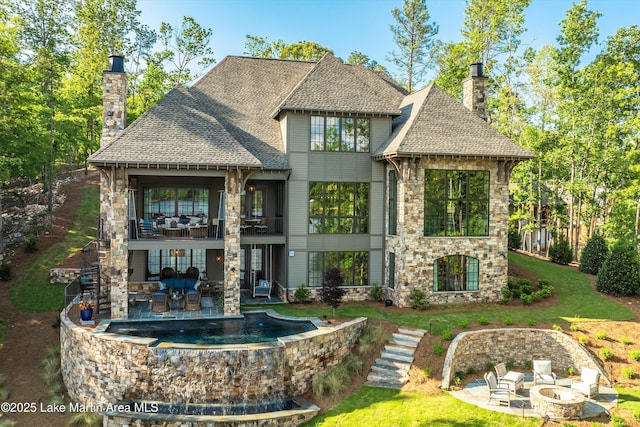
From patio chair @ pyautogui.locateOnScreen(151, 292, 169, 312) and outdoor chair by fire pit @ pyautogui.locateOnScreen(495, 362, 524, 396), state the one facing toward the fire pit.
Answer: the outdoor chair by fire pit

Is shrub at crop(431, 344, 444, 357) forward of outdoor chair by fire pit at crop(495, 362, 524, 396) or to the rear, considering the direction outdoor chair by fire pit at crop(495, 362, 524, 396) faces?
to the rear

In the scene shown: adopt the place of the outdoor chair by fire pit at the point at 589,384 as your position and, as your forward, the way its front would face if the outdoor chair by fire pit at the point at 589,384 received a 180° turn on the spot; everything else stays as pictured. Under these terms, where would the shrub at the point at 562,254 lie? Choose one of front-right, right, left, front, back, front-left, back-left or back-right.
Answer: front-left

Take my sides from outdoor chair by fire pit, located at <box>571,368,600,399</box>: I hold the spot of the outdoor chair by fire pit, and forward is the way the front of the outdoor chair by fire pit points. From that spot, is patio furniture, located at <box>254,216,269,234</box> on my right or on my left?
on my right

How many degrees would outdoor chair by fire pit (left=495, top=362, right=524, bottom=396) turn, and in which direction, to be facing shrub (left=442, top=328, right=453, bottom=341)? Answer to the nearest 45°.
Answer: approximately 180°

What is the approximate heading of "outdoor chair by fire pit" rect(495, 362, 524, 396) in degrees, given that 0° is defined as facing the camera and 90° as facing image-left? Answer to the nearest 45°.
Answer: approximately 315°
